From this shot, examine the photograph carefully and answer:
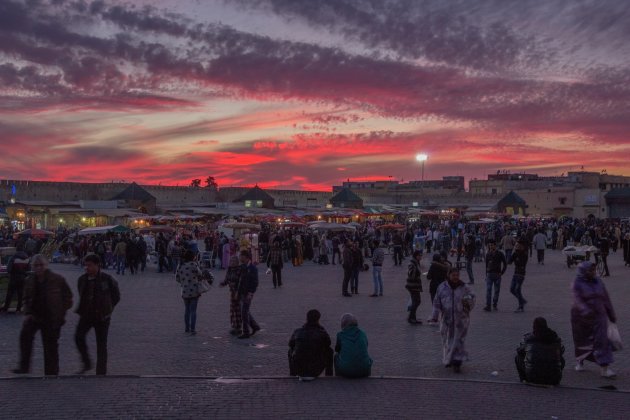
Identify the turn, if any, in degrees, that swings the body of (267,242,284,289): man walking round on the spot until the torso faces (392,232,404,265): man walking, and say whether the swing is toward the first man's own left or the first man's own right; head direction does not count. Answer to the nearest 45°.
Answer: approximately 45° to the first man's own right

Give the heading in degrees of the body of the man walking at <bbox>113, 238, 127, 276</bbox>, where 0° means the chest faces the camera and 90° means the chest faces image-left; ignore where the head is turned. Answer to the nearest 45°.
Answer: approximately 180°

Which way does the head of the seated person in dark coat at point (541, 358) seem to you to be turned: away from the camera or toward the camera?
away from the camera

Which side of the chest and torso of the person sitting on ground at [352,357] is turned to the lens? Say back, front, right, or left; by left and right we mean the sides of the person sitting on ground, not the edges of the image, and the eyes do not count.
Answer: back

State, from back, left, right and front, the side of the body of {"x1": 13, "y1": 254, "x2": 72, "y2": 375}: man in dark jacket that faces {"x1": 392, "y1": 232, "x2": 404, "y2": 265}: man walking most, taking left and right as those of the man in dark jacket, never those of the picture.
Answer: back

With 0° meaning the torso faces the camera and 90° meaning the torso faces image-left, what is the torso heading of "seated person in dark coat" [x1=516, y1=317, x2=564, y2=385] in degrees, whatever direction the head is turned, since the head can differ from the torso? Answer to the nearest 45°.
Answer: approximately 180°

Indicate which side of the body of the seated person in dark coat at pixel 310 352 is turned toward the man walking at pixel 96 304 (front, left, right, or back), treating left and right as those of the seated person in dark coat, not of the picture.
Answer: left

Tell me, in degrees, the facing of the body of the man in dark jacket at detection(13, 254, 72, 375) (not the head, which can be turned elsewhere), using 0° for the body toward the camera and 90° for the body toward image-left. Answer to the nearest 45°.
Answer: approximately 45°

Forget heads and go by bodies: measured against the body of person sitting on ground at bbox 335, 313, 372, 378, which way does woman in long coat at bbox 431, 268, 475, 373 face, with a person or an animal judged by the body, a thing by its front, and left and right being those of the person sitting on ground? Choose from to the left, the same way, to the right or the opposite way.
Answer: the opposite way

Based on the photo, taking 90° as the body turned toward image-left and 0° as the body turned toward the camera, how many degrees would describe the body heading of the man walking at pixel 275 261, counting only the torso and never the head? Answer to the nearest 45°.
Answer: approximately 180°

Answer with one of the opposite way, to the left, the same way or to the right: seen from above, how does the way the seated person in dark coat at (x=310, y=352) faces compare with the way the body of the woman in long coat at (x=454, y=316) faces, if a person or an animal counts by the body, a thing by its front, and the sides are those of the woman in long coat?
the opposite way
